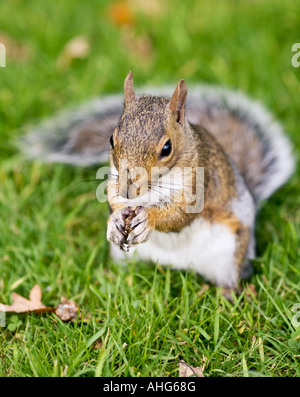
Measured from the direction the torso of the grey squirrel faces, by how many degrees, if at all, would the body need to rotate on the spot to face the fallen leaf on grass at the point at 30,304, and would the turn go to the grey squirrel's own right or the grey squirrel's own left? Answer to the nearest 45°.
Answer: approximately 45° to the grey squirrel's own right

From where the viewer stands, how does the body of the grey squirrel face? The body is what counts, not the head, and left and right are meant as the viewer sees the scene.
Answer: facing the viewer and to the left of the viewer

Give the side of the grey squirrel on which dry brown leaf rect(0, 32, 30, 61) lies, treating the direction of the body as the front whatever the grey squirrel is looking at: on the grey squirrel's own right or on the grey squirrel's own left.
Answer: on the grey squirrel's own right
